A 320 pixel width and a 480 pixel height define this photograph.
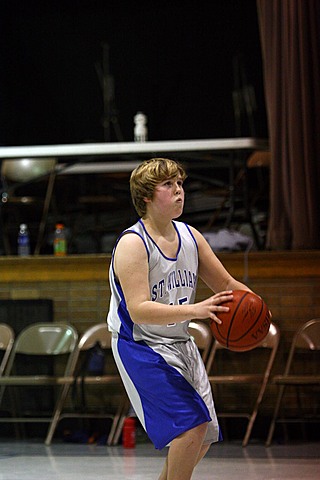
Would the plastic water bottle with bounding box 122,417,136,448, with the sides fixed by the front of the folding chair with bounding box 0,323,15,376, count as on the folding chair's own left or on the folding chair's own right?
on the folding chair's own left

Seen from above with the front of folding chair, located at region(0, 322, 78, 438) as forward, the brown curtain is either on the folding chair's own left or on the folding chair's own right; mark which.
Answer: on the folding chair's own left

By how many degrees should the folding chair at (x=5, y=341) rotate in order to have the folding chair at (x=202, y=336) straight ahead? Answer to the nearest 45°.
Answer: approximately 135° to its left

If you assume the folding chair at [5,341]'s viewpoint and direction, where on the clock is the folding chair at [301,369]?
the folding chair at [301,369] is roughly at 8 o'clock from the folding chair at [5,341].

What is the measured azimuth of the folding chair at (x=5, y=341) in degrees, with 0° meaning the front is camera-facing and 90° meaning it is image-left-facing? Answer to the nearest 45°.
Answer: approximately 45°

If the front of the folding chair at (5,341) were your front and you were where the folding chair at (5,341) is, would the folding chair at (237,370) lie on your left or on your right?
on your left

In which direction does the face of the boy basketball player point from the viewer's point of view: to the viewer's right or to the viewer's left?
to the viewer's right

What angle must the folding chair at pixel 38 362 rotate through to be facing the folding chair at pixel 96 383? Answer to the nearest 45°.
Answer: approximately 90° to its left

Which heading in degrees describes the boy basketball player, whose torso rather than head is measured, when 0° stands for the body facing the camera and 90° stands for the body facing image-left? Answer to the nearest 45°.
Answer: approximately 315°

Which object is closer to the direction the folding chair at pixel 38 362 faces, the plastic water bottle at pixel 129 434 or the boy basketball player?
the boy basketball player
